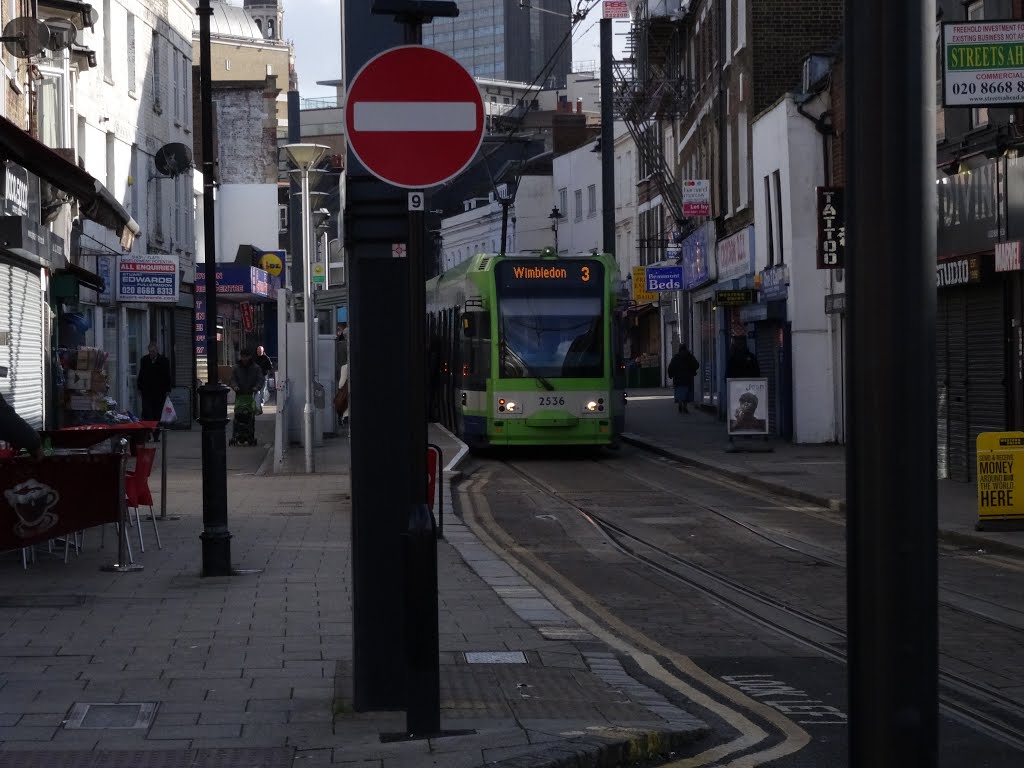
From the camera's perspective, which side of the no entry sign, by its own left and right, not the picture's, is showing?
front

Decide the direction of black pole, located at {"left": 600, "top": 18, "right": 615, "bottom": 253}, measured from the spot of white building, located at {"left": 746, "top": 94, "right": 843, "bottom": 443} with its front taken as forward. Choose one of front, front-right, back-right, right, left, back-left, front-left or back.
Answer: right

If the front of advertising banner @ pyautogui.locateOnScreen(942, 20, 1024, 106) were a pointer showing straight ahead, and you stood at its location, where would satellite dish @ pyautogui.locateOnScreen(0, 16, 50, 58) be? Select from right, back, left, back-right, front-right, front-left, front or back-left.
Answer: right

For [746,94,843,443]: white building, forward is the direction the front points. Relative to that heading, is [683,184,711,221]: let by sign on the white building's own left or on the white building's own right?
on the white building's own right

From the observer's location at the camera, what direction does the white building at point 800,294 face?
facing the viewer and to the left of the viewer

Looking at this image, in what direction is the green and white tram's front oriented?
toward the camera

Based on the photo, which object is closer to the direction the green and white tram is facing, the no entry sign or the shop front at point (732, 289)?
the no entry sign

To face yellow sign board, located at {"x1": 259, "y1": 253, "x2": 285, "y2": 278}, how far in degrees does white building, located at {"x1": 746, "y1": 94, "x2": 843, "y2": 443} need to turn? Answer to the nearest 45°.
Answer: approximately 90° to its right

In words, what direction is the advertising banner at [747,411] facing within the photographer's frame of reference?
facing the viewer

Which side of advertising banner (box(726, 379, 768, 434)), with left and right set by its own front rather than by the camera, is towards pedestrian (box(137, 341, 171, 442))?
right

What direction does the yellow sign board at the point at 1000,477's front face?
toward the camera

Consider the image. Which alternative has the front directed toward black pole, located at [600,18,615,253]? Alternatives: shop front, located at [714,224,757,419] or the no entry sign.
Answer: the shop front
